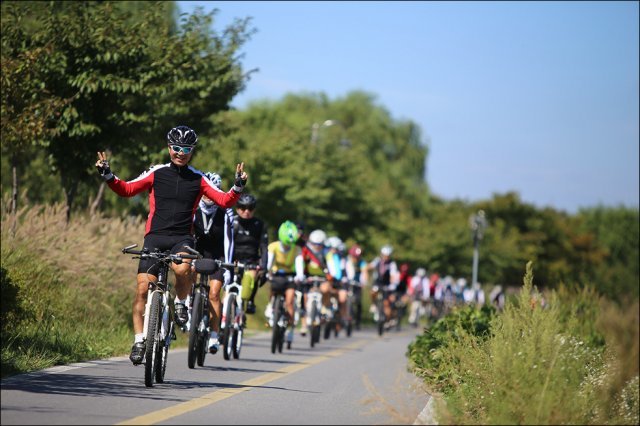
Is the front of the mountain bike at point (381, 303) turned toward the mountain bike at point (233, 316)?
yes

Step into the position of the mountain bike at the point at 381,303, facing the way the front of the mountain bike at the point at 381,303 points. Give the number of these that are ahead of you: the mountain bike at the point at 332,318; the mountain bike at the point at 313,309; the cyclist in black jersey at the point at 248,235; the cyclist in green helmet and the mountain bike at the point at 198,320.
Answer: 5

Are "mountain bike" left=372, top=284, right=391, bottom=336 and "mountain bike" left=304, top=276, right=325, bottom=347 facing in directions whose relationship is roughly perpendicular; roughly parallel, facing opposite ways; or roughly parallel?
roughly parallel

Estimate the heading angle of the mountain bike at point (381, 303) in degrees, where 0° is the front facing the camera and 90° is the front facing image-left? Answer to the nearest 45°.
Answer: approximately 0°

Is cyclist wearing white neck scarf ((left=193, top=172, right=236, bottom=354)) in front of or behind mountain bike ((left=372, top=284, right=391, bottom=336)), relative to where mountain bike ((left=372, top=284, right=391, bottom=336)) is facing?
in front

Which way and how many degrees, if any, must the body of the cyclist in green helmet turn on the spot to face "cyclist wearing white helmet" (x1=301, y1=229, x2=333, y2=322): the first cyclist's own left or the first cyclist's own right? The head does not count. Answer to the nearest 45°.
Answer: approximately 180°

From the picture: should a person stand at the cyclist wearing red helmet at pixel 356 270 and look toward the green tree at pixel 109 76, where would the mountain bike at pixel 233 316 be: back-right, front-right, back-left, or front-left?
front-left

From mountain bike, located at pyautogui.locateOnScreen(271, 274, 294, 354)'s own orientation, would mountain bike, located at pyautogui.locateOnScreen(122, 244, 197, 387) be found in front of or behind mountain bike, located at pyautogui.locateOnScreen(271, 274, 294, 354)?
in front

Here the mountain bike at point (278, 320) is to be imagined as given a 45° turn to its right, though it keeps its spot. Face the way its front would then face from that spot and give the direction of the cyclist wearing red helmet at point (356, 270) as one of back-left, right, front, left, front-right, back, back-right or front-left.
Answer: back-right

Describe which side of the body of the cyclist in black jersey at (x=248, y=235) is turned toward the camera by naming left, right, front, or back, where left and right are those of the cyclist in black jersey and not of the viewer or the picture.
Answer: front

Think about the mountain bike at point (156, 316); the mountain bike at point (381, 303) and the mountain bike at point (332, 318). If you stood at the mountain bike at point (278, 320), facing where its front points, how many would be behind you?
2

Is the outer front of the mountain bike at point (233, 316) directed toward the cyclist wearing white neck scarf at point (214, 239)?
yes

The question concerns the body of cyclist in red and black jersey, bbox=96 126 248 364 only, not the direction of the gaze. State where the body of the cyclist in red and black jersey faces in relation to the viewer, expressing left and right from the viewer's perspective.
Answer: facing the viewer

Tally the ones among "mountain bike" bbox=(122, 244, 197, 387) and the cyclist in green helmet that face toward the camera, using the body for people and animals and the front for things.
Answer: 2

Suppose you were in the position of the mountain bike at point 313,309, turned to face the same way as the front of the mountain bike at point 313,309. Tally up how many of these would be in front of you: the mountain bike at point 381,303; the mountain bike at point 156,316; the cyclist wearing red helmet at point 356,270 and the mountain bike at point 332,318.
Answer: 1

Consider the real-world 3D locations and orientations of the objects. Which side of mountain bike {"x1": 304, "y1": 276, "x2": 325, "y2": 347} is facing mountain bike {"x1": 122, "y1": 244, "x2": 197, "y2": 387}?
front

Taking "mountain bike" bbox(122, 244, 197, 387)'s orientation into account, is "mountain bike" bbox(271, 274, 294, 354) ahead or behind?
behind
